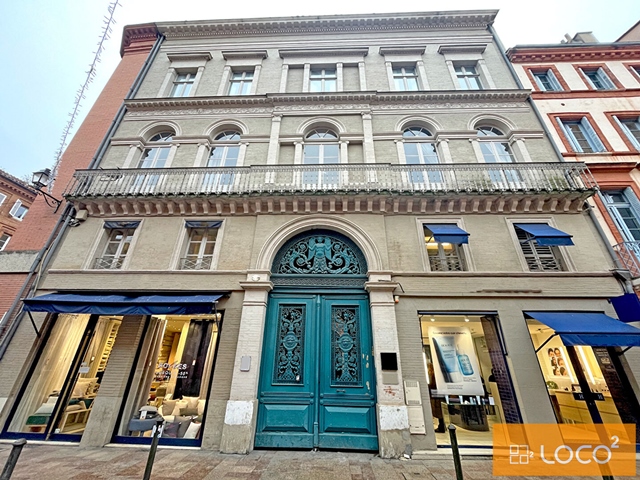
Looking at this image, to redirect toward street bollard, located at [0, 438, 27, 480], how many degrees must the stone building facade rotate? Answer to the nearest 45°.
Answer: approximately 45° to its right

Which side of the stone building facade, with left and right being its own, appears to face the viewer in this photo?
front
